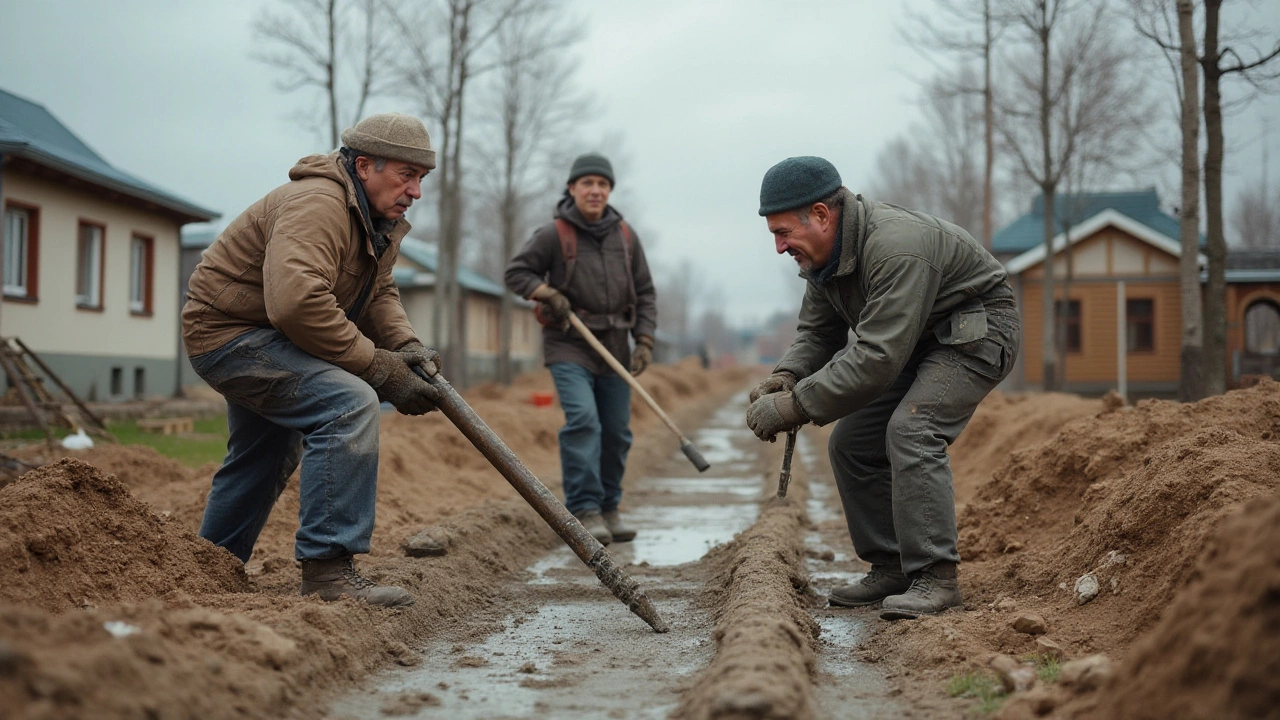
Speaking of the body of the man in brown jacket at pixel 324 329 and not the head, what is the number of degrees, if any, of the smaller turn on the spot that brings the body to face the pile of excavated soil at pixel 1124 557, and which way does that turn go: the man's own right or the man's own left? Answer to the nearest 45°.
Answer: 0° — they already face it

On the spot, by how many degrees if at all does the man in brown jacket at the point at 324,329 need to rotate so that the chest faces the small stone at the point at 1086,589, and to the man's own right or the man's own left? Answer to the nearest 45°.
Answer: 0° — they already face it

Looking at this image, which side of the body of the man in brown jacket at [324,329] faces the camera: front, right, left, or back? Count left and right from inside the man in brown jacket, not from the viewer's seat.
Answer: right

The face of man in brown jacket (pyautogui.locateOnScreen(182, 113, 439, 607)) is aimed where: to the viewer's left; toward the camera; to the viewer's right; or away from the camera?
to the viewer's right
